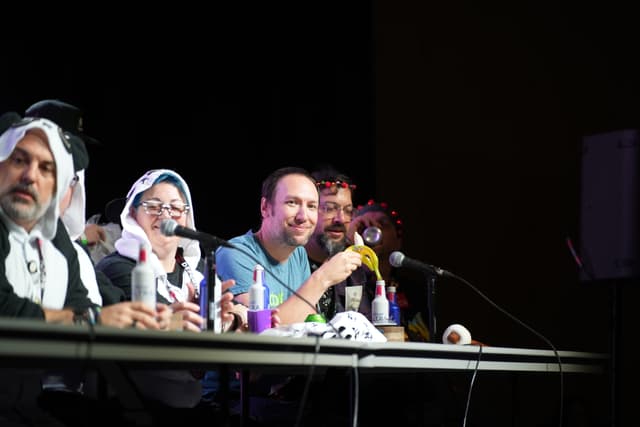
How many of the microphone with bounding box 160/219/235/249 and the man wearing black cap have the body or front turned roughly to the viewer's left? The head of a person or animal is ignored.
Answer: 1

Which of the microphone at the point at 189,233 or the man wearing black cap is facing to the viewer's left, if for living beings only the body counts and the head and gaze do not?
the microphone

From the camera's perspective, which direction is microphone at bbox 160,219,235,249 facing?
to the viewer's left

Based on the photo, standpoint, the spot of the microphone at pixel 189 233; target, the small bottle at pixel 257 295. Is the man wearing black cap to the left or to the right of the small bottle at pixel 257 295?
left

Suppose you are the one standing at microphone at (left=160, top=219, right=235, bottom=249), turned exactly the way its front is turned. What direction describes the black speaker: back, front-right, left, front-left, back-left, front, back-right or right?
back
